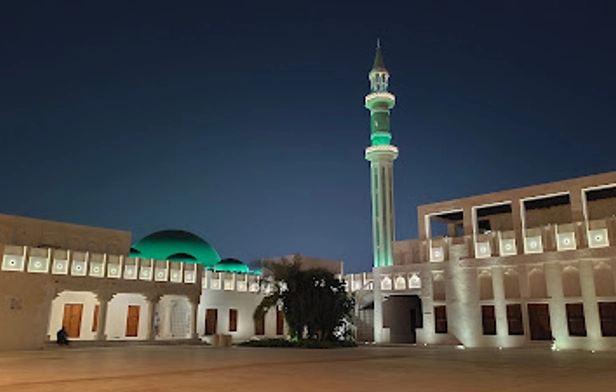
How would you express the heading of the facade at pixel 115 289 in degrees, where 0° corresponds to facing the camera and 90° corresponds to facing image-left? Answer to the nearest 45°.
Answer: approximately 315°

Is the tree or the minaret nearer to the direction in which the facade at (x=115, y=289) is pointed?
the tree

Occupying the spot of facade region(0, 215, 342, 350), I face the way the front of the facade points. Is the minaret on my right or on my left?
on my left
